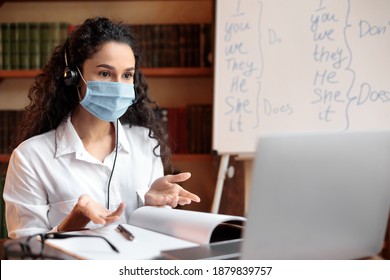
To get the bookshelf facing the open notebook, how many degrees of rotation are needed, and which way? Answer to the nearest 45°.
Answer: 0° — it already faces it

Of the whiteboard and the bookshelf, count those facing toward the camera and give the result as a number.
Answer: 2

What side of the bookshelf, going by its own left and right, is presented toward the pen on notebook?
front

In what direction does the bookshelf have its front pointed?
toward the camera

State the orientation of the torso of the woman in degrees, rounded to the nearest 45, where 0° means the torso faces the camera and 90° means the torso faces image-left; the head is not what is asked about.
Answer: approximately 315°

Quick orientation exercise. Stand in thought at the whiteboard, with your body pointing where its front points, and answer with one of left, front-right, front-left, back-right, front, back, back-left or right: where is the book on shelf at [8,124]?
right

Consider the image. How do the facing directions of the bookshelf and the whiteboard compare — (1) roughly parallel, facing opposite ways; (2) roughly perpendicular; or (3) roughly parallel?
roughly parallel

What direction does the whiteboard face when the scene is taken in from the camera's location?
facing the viewer

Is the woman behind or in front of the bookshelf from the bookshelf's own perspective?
in front

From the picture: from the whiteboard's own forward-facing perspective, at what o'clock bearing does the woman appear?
The woman is roughly at 1 o'clock from the whiteboard.

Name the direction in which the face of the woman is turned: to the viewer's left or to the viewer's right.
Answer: to the viewer's right

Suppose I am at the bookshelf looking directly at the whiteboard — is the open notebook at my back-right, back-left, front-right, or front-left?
front-right
